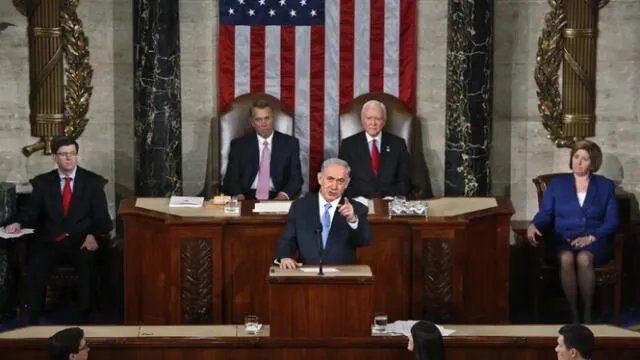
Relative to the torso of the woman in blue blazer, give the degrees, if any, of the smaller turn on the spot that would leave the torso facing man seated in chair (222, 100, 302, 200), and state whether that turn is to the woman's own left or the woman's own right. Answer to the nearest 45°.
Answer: approximately 90° to the woman's own right

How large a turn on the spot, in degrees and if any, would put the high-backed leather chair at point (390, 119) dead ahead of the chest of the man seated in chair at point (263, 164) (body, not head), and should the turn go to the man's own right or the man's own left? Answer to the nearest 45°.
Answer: approximately 90° to the man's own left

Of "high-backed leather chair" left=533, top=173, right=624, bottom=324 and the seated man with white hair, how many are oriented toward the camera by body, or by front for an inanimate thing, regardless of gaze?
2

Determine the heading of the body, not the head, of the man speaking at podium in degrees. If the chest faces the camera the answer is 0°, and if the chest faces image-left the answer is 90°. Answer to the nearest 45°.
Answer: approximately 0°

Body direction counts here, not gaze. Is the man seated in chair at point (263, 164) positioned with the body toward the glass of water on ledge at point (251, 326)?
yes

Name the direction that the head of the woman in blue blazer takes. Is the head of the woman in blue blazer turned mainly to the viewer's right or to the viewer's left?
to the viewer's left
